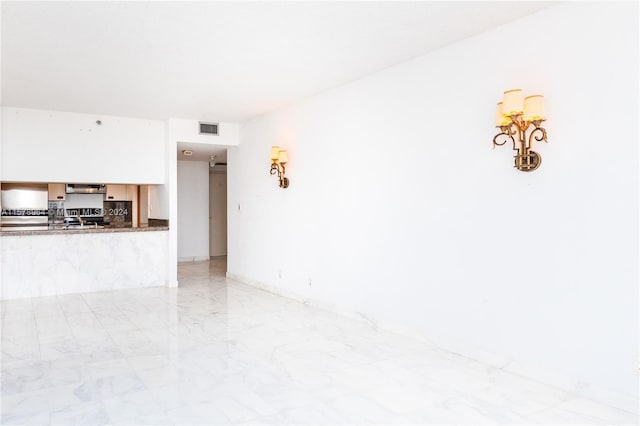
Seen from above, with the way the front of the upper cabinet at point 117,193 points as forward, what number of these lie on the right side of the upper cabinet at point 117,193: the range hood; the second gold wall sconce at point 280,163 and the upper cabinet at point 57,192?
2

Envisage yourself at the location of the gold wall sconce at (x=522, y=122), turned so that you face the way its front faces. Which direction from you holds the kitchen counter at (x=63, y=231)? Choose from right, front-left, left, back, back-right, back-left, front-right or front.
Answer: front-right

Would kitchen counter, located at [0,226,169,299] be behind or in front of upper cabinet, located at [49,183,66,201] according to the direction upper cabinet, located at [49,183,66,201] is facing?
in front

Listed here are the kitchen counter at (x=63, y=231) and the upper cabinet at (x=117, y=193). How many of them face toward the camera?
2

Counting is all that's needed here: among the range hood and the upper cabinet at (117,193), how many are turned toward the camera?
2

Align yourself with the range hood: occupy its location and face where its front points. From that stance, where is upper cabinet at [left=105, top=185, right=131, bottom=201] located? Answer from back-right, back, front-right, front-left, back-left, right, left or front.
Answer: left

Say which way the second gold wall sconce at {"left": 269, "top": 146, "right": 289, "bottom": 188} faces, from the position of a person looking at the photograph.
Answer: facing the viewer and to the left of the viewer

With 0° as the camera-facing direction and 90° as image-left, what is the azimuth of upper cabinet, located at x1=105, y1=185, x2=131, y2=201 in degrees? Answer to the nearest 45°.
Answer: approximately 0°

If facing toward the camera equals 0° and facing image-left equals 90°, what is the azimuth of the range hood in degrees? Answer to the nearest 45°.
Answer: approximately 0°

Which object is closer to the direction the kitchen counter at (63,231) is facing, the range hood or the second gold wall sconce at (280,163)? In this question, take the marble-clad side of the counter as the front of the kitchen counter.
the second gold wall sconce

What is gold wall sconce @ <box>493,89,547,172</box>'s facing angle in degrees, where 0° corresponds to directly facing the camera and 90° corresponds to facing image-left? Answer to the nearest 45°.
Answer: approximately 45°
